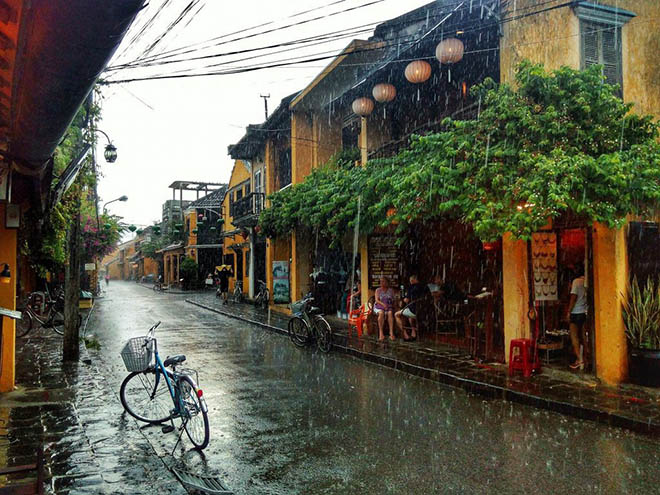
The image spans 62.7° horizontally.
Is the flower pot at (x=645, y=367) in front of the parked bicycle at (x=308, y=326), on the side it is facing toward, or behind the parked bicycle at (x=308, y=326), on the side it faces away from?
behind

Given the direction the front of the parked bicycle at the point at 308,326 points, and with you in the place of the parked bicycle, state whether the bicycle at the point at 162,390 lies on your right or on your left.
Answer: on your left

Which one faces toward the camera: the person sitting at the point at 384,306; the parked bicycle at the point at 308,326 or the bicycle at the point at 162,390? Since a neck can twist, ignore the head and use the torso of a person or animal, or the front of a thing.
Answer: the person sitting

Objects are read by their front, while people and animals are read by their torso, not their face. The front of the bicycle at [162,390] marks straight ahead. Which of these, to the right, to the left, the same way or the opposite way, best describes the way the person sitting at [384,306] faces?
to the left

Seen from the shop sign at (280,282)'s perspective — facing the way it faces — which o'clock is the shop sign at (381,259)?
the shop sign at (381,259) is roughly at 10 o'clock from the shop sign at (280,282).

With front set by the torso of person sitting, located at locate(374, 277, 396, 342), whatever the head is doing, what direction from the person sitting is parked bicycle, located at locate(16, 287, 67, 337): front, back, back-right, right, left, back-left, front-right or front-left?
right

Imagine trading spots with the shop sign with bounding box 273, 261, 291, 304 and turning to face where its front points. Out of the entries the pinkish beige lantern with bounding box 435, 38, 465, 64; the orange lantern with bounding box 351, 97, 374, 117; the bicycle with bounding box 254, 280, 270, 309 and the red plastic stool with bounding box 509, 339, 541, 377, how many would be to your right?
1

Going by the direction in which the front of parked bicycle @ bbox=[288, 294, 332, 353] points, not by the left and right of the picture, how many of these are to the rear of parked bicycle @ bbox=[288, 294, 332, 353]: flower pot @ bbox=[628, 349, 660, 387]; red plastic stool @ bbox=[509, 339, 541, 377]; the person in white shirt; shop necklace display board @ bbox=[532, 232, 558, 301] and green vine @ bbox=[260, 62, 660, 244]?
5

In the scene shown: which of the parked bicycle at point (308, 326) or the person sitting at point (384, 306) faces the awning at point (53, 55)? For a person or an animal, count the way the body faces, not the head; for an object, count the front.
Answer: the person sitting

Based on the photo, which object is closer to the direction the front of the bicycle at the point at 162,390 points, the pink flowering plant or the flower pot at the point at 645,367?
the pink flowering plant

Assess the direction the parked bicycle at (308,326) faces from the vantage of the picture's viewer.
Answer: facing away from the viewer and to the left of the viewer
